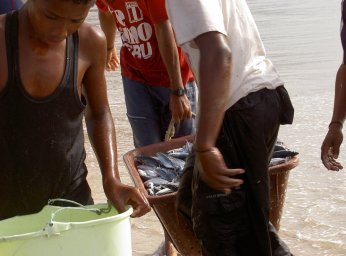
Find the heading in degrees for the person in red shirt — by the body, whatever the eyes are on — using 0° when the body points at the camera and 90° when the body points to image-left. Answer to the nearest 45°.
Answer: approximately 45°

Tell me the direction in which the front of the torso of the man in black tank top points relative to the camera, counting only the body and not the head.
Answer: toward the camera

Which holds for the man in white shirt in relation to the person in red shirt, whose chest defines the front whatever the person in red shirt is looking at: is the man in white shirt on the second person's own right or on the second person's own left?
on the second person's own left

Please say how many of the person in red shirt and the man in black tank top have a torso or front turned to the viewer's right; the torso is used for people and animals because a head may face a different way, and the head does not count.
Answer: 0

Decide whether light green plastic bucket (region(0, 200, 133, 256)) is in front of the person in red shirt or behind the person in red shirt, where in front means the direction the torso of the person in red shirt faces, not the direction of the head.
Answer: in front

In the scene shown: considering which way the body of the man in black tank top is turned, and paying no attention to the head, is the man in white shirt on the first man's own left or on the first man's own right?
on the first man's own left
